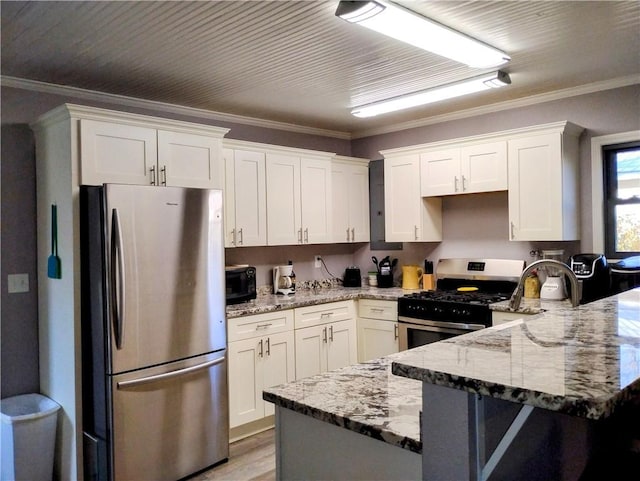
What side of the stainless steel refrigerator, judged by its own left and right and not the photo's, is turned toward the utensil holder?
left

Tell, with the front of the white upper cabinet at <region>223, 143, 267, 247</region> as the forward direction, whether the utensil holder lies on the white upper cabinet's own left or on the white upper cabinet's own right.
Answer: on the white upper cabinet's own left

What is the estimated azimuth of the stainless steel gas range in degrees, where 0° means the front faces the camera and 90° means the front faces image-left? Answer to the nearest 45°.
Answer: approximately 45°

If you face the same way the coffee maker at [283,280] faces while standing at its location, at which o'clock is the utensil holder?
The utensil holder is roughly at 10 o'clock from the coffee maker.

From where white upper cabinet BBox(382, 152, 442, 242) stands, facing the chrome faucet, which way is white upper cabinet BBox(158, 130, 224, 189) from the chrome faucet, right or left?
right

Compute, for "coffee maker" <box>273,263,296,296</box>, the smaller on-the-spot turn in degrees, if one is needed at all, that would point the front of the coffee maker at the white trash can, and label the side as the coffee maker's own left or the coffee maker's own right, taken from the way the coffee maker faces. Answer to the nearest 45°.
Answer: approximately 90° to the coffee maker's own right

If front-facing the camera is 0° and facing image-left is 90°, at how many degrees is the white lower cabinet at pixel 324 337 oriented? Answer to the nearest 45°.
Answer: approximately 315°
